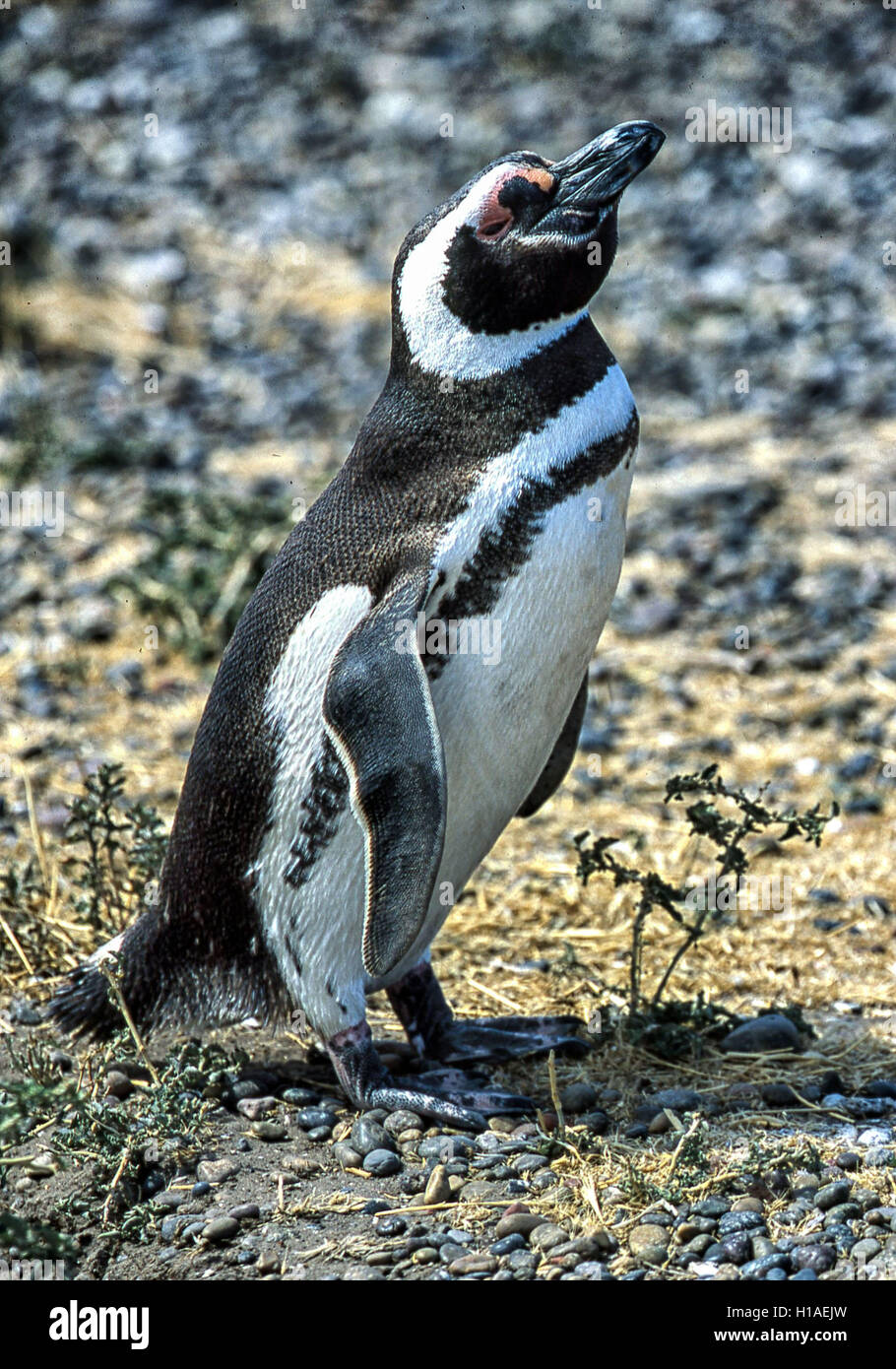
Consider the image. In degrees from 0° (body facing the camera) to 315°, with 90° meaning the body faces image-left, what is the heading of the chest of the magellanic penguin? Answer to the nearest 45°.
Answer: approximately 270°

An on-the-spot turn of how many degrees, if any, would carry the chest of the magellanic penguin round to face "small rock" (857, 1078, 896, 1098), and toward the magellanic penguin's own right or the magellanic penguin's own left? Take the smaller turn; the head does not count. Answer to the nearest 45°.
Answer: approximately 45° to the magellanic penguin's own left

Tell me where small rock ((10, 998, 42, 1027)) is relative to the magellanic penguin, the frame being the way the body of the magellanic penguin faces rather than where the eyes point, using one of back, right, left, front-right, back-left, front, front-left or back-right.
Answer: back-left
